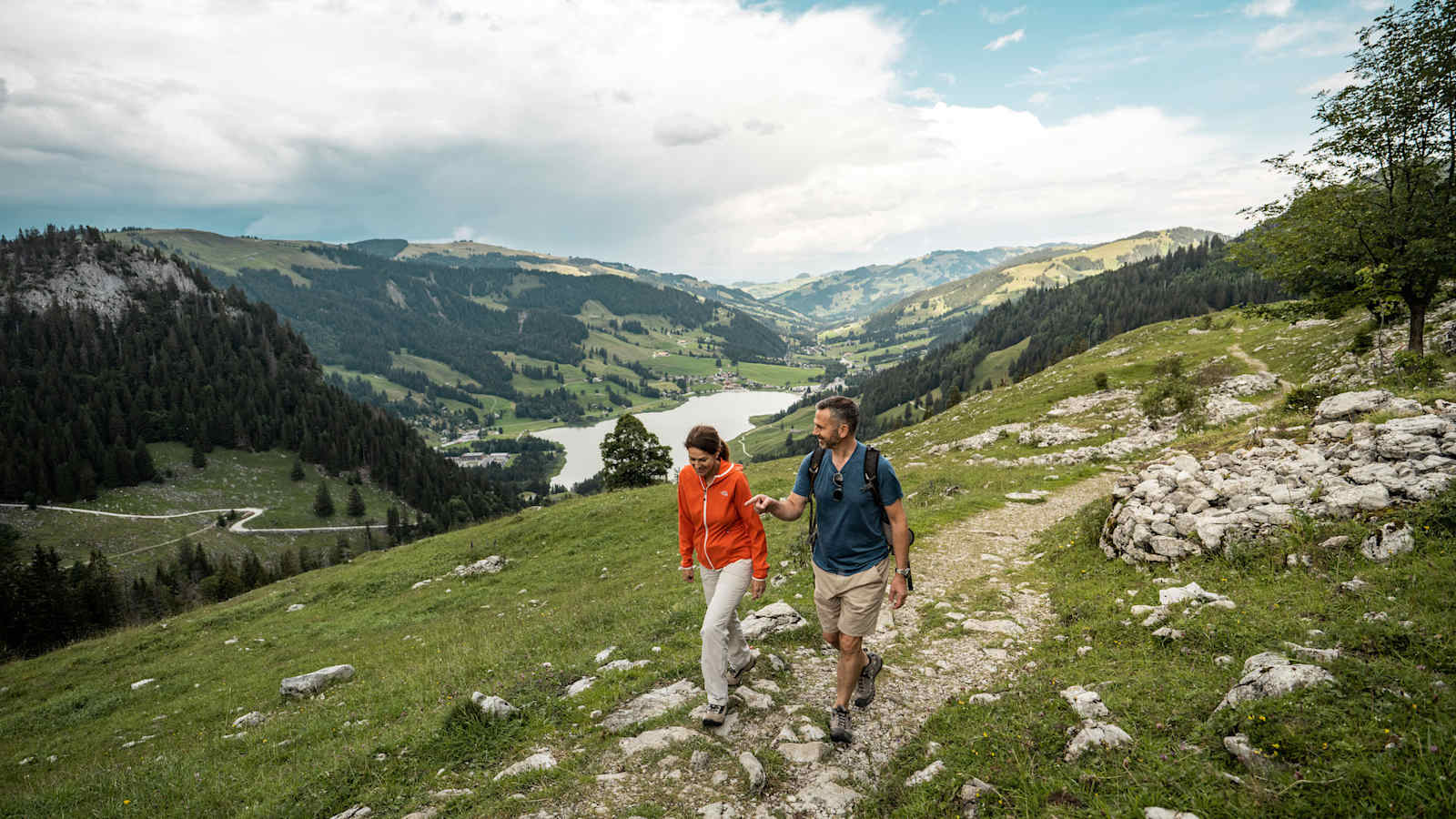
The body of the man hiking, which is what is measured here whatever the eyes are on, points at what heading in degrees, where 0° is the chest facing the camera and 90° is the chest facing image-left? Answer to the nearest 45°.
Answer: approximately 45°

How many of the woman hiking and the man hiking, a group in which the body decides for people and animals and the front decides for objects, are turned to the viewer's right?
0

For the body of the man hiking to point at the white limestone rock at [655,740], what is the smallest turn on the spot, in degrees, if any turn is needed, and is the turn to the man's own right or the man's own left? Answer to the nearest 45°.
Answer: approximately 45° to the man's own right

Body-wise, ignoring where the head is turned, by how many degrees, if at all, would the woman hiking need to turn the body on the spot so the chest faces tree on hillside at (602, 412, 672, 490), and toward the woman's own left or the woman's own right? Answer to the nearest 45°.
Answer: approximately 135° to the woman's own right

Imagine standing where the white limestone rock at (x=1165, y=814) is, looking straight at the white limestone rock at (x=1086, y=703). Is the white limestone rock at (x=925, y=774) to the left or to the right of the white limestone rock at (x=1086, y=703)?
left

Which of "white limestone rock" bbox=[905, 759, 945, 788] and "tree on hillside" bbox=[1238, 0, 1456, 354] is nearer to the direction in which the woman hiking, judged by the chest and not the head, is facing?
the white limestone rock
